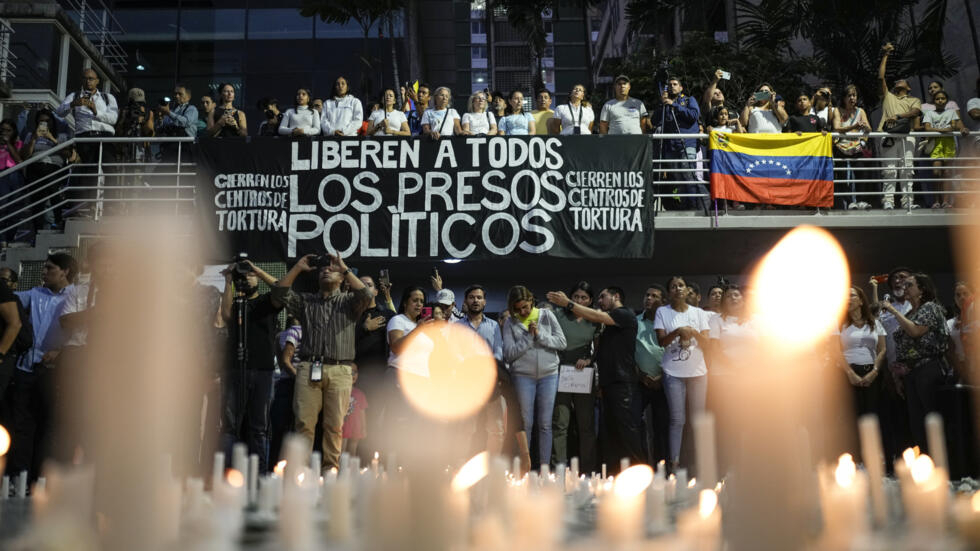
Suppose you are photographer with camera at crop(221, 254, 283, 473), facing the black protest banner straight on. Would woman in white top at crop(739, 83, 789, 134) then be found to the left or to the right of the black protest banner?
right

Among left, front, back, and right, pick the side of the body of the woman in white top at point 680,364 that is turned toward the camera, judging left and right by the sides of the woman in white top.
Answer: front

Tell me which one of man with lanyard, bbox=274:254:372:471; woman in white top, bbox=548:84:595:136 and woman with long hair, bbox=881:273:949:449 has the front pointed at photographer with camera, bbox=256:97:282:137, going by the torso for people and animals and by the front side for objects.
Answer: the woman with long hair

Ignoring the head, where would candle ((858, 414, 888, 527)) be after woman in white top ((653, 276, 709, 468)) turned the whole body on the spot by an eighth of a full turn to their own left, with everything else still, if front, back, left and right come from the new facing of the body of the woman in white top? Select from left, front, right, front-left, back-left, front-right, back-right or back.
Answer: front-right

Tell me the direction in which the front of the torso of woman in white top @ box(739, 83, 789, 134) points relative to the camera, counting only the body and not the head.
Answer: toward the camera

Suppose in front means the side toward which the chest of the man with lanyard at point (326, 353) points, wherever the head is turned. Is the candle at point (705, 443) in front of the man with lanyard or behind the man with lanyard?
in front

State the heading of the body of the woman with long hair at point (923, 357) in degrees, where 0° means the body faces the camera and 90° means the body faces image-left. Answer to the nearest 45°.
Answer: approximately 90°

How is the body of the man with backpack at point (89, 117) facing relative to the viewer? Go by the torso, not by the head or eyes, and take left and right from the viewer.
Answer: facing the viewer

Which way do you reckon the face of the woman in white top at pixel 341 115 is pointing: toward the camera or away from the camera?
toward the camera

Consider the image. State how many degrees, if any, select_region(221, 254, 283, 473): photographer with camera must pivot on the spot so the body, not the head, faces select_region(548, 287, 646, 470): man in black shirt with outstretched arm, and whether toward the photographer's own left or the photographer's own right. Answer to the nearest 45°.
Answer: approximately 90° to the photographer's own left
